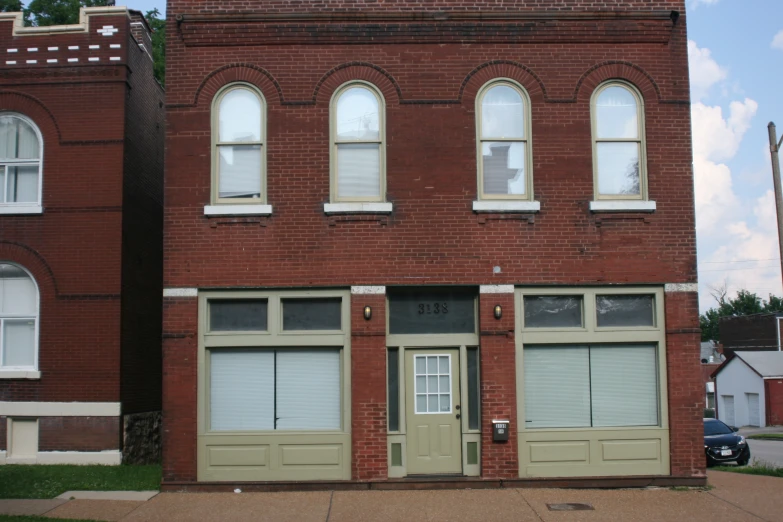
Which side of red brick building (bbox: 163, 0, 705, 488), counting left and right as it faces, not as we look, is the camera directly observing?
front

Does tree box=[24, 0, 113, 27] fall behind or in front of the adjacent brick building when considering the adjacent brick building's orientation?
behind

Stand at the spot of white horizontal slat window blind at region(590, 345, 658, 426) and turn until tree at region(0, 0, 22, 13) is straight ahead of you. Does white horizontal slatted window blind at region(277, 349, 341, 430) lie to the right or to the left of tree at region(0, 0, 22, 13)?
left

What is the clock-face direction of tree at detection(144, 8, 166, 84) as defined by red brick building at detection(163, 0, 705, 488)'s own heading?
The tree is roughly at 5 o'clock from the red brick building.

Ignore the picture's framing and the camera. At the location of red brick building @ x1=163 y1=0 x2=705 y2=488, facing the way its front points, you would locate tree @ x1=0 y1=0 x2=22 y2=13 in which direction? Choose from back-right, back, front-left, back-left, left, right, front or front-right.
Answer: back-right

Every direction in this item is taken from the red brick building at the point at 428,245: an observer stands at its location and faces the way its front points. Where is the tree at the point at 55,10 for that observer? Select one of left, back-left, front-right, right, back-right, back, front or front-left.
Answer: back-right

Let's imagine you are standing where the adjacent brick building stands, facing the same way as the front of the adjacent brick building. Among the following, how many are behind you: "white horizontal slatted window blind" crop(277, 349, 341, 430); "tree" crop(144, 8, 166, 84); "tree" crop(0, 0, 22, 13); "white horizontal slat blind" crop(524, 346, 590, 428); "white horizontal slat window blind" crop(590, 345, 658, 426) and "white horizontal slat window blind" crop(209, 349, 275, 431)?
2

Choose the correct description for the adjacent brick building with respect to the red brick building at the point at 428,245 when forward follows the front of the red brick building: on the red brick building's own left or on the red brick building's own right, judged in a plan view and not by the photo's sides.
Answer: on the red brick building's own right

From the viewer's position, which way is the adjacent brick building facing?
facing the viewer

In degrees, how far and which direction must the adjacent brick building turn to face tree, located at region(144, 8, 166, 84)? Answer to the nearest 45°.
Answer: approximately 180°

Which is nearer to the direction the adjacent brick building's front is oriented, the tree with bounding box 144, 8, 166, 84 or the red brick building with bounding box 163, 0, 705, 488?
the red brick building

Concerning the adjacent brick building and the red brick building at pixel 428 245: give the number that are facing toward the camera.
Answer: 2

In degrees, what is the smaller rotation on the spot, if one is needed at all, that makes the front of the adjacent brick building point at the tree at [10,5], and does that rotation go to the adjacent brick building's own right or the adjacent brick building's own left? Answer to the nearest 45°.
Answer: approximately 180°

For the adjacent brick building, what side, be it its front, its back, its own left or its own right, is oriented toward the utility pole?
left

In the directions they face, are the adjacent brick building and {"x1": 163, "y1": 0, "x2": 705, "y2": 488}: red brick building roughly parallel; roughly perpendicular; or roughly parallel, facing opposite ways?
roughly parallel

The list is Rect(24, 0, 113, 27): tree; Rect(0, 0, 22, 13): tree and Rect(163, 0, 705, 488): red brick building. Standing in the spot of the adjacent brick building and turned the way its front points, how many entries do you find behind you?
2

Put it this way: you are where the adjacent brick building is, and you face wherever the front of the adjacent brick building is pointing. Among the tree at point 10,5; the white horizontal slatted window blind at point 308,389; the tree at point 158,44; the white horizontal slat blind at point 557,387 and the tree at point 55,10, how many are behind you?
3

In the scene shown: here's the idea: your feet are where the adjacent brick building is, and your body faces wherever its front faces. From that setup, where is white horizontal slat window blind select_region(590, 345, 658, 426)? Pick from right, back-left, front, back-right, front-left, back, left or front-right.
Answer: front-left
